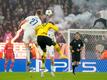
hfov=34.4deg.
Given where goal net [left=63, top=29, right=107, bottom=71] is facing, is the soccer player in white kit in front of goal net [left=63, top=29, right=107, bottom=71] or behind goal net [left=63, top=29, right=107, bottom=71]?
in front

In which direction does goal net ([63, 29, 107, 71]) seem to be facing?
toward the camera

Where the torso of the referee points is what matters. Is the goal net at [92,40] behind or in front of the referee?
behind

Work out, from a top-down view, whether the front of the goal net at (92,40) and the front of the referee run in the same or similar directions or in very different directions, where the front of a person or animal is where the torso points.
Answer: same or similar directions

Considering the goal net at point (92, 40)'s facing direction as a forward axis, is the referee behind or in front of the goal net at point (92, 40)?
in front

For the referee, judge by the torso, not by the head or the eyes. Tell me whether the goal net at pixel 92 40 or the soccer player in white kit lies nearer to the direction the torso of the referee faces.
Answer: the soccer player in white kit

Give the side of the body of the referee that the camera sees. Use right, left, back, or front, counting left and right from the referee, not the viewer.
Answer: front
